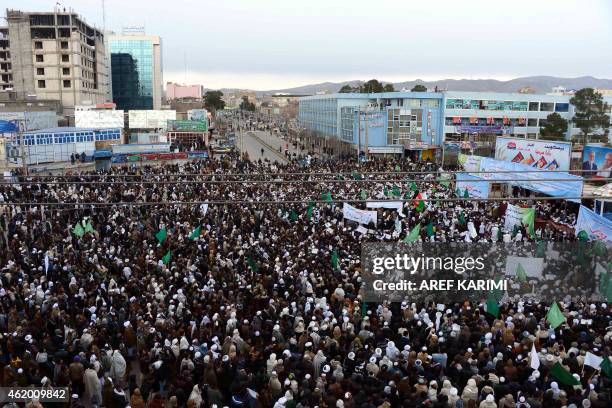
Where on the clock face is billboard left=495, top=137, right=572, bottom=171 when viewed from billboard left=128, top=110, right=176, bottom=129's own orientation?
billboard left=495, top=137, right=572, bottom=171 is roughly at 11 o'clock from billboard left=128, top=110, right=176, bottom=129.

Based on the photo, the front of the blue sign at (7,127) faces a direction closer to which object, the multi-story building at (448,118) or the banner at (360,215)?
the banner

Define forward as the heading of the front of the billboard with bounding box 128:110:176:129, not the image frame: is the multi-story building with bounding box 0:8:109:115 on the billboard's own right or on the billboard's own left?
on the billboard's own right

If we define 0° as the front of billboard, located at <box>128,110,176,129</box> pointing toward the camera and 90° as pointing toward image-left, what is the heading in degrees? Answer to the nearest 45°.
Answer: approximately 0°

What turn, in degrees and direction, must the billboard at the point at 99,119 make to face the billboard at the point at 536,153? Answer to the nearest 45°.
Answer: approximately 45° to its left

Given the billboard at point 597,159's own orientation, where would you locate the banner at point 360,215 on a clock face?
The banner is roughly at 1 o'clock from the billboard.

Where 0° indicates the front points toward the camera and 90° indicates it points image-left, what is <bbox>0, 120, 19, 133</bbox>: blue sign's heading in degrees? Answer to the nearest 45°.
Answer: approximately 0°

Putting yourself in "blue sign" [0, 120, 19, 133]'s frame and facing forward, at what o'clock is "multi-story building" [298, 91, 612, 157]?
The multi-story building is roughly at 9 o'clock from the blue sign.

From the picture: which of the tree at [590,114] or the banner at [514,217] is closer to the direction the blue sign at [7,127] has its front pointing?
the banner

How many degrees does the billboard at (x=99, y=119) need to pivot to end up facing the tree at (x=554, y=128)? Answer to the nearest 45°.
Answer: approximately 90° to its left

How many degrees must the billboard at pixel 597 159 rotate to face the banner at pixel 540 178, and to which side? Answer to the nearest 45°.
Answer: approximately 45° to its right
